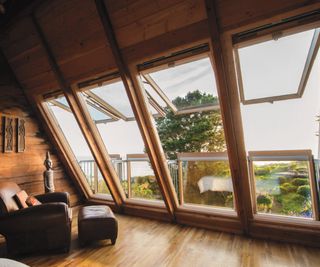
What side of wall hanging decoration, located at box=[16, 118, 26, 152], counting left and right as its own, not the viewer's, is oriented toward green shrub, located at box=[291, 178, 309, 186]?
front

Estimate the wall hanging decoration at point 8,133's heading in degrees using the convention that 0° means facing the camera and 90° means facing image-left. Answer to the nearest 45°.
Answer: approximately 315°

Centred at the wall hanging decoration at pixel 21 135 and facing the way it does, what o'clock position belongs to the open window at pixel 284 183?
The open window is roughly at 12 o'clock from the wall hanging decoration.

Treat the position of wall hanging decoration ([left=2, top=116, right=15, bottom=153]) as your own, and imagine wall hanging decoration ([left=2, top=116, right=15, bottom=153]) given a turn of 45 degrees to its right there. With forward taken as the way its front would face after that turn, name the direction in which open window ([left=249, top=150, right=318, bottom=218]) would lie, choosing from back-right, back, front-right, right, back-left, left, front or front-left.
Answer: front-left

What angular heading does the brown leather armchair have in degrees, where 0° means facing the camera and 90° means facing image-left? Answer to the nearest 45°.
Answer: approximately 270°

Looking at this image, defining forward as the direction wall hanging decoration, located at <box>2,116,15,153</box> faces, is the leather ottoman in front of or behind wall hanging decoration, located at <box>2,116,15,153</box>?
in front

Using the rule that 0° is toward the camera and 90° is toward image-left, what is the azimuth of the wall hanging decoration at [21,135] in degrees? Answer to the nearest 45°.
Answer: approximately 315°

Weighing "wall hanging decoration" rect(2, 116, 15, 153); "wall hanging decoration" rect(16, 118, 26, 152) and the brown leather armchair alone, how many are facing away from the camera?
0

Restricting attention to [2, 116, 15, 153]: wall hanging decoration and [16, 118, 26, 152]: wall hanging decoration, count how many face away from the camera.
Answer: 0

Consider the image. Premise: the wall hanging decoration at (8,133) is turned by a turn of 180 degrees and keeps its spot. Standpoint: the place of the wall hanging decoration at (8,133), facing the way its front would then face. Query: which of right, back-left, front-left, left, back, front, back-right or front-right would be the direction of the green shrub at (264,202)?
back
